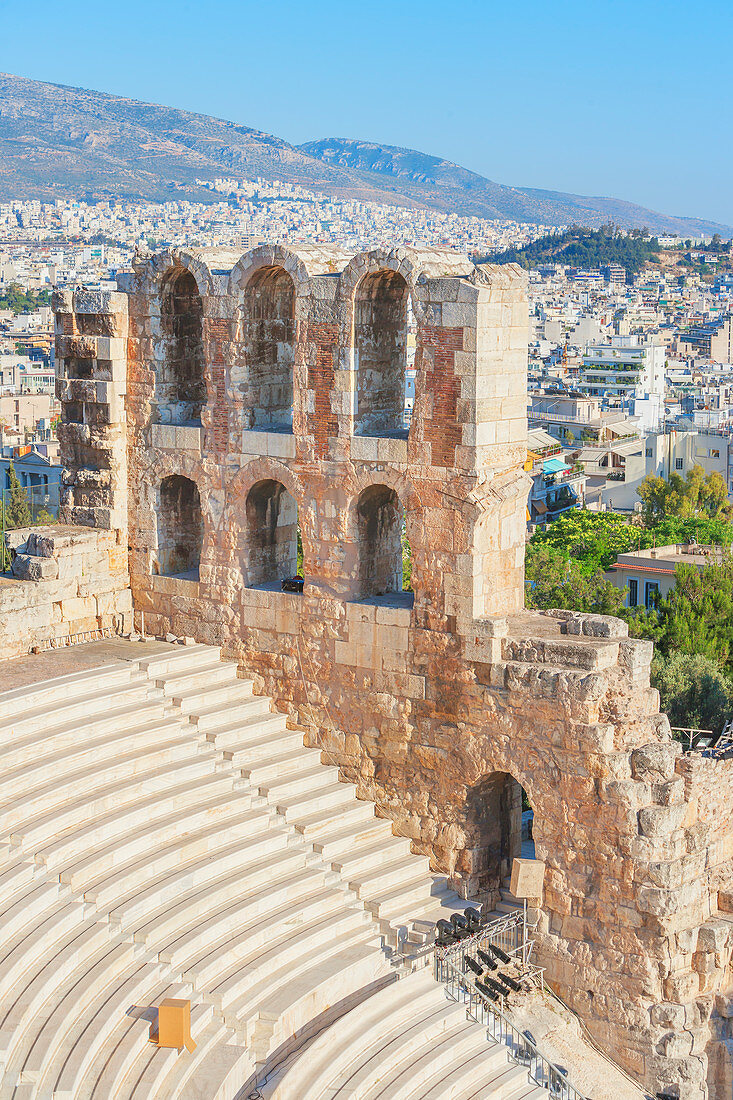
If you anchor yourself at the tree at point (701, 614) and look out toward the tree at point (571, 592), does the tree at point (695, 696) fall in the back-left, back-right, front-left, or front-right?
back-left

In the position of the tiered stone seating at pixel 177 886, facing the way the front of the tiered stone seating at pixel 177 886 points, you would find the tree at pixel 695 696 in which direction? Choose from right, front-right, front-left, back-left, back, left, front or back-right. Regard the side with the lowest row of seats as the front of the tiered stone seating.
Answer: left

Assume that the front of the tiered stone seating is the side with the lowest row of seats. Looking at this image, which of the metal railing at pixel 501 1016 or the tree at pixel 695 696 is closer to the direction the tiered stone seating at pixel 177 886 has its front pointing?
the metal railing

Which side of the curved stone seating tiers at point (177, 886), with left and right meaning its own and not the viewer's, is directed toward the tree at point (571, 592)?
left
